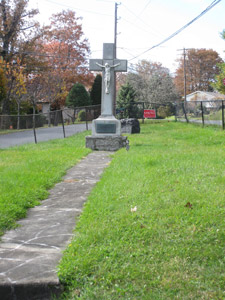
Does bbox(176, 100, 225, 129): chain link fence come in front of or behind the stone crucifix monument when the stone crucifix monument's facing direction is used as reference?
behind

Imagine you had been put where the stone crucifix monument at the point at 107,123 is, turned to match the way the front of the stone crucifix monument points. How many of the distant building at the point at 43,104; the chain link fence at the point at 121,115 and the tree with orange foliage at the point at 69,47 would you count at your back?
3

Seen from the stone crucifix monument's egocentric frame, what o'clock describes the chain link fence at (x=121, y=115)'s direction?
The chain link fence is roughly at 6 o'clock from the stone crucifix monument.

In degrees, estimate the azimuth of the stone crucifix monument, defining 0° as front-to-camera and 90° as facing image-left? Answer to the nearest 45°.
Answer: approximately 0°

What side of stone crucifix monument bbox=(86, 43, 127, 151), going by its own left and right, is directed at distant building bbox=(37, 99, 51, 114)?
back

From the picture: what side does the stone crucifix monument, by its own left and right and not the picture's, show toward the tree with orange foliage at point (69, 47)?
back

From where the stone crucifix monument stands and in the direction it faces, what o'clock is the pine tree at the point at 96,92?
The pine tree is roughly at 6 o'clock from the stone crucifix monument.
